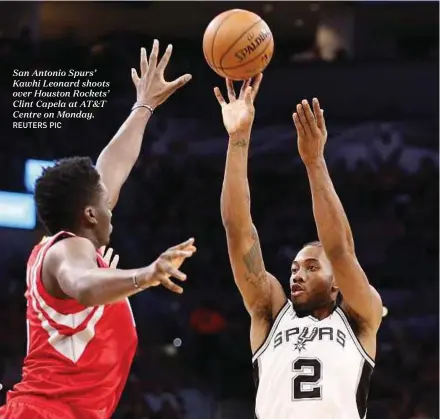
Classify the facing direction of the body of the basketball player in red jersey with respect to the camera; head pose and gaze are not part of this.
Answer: to the viewer's right

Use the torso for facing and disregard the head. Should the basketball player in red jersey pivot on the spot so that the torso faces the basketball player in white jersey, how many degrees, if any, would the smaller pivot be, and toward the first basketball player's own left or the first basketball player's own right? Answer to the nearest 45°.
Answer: approximately 45° to the first basketball player's own left

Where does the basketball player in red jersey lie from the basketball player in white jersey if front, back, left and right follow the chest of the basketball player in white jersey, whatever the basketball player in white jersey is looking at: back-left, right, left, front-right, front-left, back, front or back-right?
front-right

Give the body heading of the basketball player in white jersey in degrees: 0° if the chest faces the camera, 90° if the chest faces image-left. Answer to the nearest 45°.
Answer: approximately 0°

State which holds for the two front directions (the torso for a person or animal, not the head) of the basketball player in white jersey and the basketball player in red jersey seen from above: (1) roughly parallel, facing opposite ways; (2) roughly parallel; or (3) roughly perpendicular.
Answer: roughly perpendicular

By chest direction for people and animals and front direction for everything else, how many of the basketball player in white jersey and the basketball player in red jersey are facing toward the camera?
1
